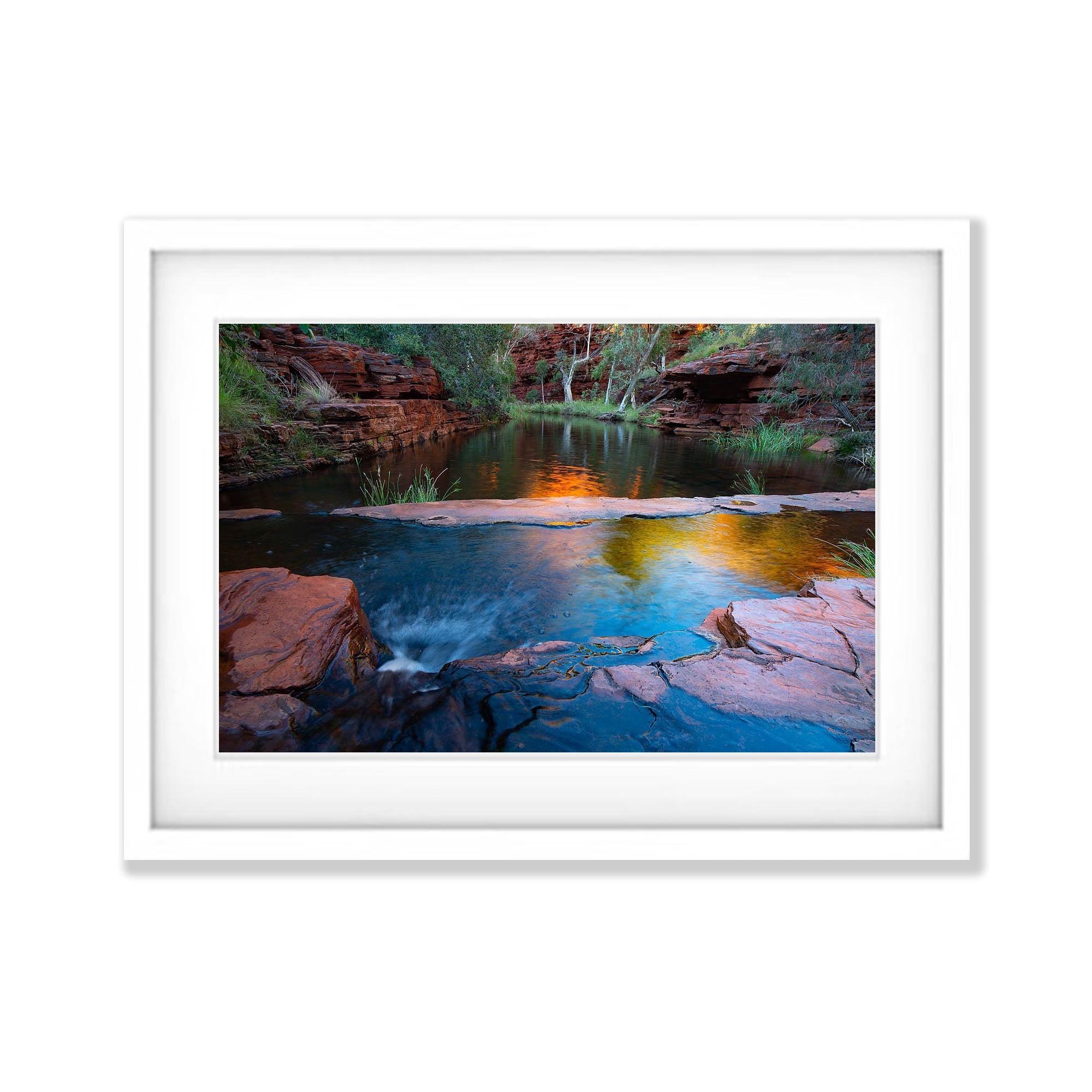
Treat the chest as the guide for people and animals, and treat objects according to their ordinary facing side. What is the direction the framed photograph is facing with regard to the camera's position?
facing the viewer
